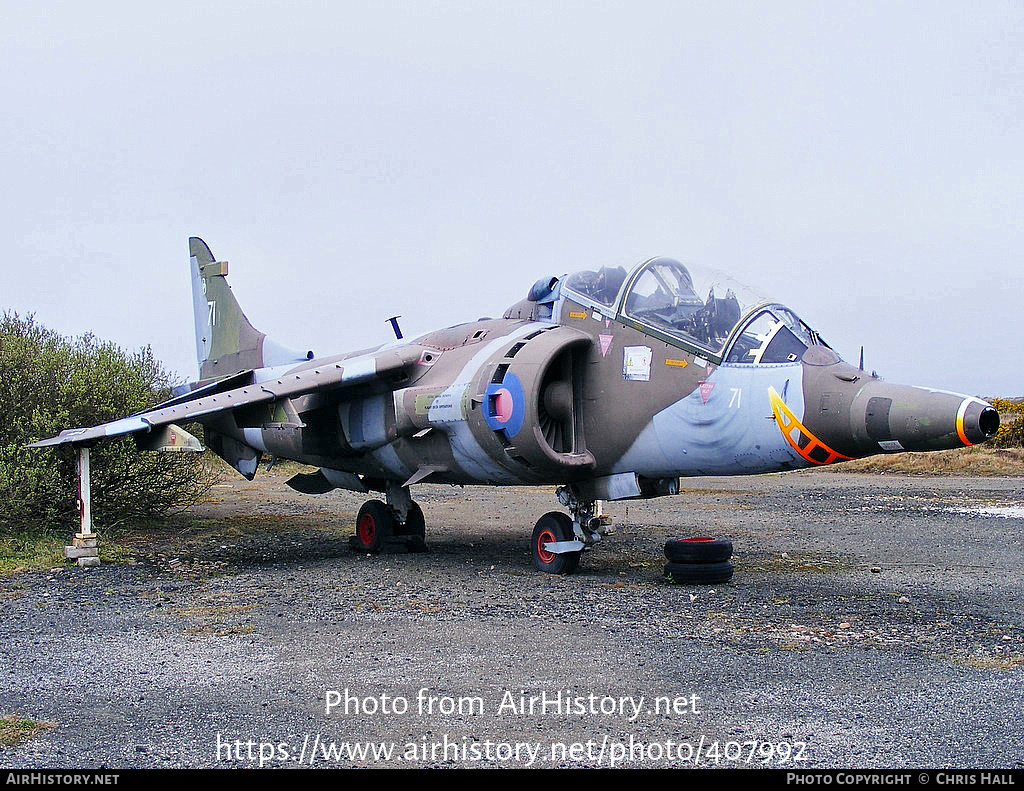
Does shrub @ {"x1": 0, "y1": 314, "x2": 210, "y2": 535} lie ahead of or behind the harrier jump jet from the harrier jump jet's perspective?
behind

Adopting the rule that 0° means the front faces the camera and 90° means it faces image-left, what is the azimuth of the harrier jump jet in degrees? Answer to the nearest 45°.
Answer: approximately 315°
